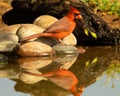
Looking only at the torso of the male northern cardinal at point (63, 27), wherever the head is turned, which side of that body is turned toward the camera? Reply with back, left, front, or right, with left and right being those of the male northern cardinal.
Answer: right

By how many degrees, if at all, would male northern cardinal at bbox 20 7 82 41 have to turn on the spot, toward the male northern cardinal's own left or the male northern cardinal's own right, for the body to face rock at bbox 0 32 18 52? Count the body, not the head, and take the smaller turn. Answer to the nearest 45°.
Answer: approximately 180°

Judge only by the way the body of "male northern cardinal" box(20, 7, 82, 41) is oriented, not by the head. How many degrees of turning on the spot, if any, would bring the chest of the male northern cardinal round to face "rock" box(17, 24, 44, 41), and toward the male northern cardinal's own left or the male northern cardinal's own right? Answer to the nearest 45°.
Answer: approximately 180°
